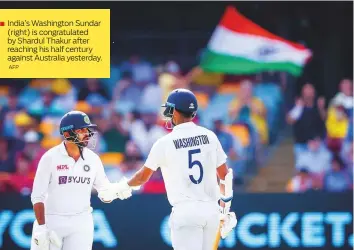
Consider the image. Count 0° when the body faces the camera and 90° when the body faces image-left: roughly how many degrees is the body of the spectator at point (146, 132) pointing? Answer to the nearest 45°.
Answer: approximately 0°

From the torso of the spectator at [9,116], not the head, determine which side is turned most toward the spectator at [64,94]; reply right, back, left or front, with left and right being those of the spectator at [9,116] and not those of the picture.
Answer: left

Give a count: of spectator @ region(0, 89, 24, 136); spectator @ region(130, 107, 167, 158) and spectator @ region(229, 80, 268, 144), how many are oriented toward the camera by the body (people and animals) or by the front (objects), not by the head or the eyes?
3

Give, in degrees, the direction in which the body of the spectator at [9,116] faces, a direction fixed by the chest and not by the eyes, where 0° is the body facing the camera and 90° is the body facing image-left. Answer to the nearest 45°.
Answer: approximately 0°

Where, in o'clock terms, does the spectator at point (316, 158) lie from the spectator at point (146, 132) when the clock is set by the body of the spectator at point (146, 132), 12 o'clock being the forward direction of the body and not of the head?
the spectator at point (316, 158) is roughly at 9 o'clock from the spectator at point (146, 132).

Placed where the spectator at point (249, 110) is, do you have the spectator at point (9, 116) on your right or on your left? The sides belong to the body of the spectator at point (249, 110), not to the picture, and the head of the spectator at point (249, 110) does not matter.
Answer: on your right

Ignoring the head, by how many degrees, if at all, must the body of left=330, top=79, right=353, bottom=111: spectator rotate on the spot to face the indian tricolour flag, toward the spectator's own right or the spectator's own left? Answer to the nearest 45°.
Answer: approximately 90° to the spectator's own right

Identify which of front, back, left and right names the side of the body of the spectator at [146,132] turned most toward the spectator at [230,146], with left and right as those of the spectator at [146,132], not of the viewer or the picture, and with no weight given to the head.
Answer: left
